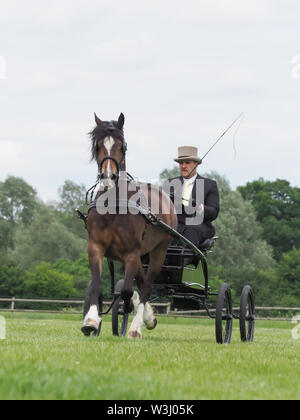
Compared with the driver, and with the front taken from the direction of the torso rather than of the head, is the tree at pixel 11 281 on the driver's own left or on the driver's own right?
on the driver's own right

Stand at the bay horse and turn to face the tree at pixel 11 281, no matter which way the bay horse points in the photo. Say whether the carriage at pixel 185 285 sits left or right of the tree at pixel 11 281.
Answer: right

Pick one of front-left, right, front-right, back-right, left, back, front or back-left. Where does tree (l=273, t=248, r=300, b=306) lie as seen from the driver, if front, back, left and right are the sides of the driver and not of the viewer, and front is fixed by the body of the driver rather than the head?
back-right

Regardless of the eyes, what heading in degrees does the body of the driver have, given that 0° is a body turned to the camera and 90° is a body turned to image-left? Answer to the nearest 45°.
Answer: approximately 45°
